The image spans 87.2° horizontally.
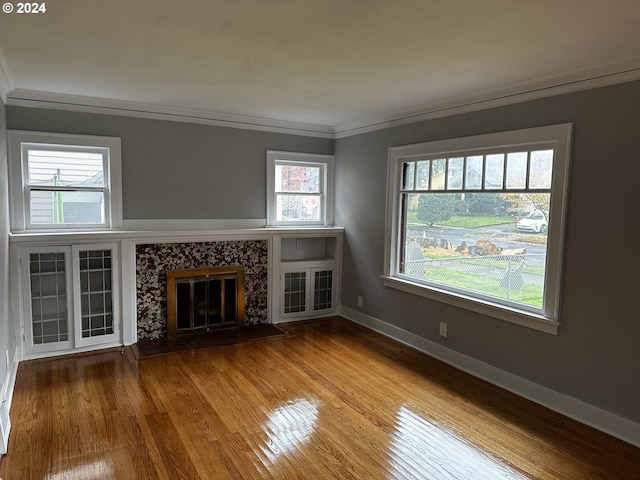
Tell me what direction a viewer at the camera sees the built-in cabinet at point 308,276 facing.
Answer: facing the viewer and to the right of the viewer

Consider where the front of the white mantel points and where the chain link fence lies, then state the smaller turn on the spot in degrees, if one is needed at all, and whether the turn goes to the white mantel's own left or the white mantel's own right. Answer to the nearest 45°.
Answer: approximately 45° to the white mantel's own left

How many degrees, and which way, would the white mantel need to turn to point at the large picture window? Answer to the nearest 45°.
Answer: approximately 45° to its left

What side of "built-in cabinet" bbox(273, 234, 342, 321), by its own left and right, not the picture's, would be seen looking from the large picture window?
front

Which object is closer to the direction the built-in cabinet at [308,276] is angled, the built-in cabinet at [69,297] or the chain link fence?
the chain link fence

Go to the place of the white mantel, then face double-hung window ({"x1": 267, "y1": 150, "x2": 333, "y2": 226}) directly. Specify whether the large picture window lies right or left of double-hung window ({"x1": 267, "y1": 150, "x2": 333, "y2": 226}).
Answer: right

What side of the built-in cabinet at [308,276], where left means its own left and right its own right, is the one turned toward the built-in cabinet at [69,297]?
right

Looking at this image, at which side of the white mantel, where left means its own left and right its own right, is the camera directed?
front
